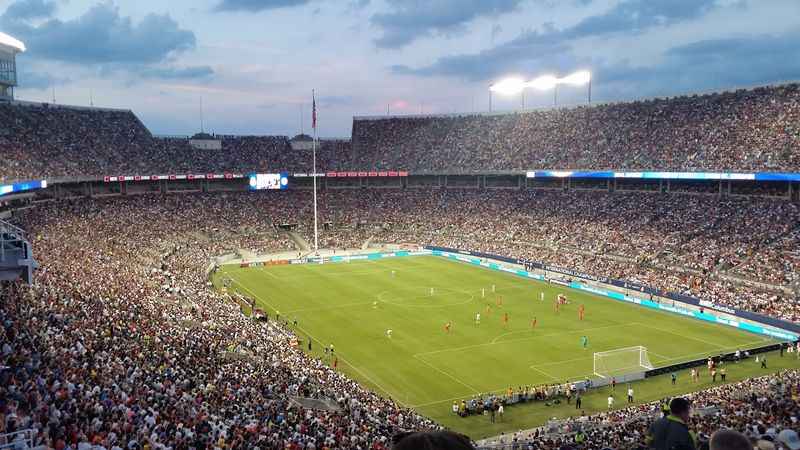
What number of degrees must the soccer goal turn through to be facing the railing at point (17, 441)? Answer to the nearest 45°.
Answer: approximately 135° to its left

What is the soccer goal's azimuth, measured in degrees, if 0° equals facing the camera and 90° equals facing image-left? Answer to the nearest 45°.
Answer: approximately 135°

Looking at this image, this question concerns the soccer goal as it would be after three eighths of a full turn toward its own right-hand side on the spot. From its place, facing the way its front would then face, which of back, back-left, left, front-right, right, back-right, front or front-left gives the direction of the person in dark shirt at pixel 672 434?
right
